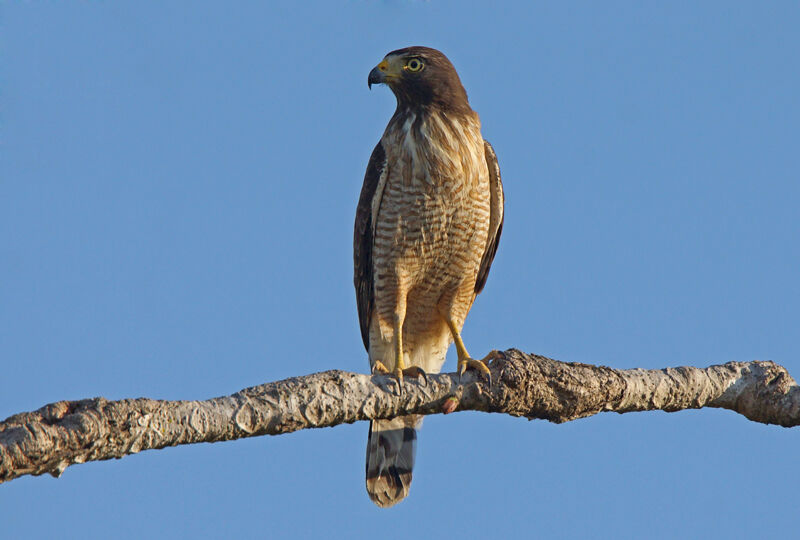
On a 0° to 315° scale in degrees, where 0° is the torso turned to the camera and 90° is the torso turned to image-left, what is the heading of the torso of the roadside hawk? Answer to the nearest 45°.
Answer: approximately 0°
